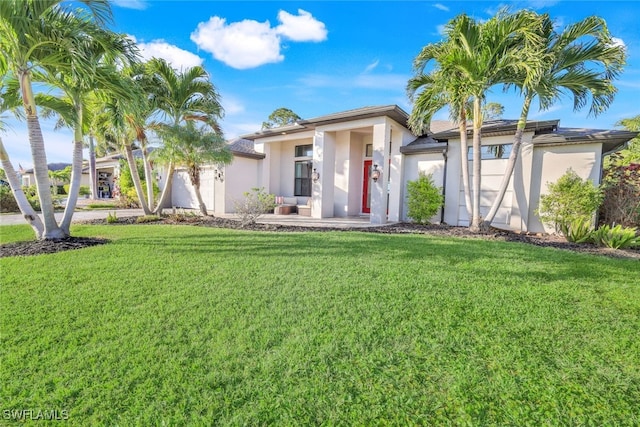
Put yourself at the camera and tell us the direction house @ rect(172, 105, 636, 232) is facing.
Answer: facing the viewer and to the left of the viewer

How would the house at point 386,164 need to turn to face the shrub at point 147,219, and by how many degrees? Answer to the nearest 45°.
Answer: approximately 45° to its right

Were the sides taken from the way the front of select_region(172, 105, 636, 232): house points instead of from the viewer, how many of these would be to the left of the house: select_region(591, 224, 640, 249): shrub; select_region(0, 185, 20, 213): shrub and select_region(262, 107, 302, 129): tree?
1

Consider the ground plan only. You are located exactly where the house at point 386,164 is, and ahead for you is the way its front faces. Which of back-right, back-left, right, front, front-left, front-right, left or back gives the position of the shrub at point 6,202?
front-right
